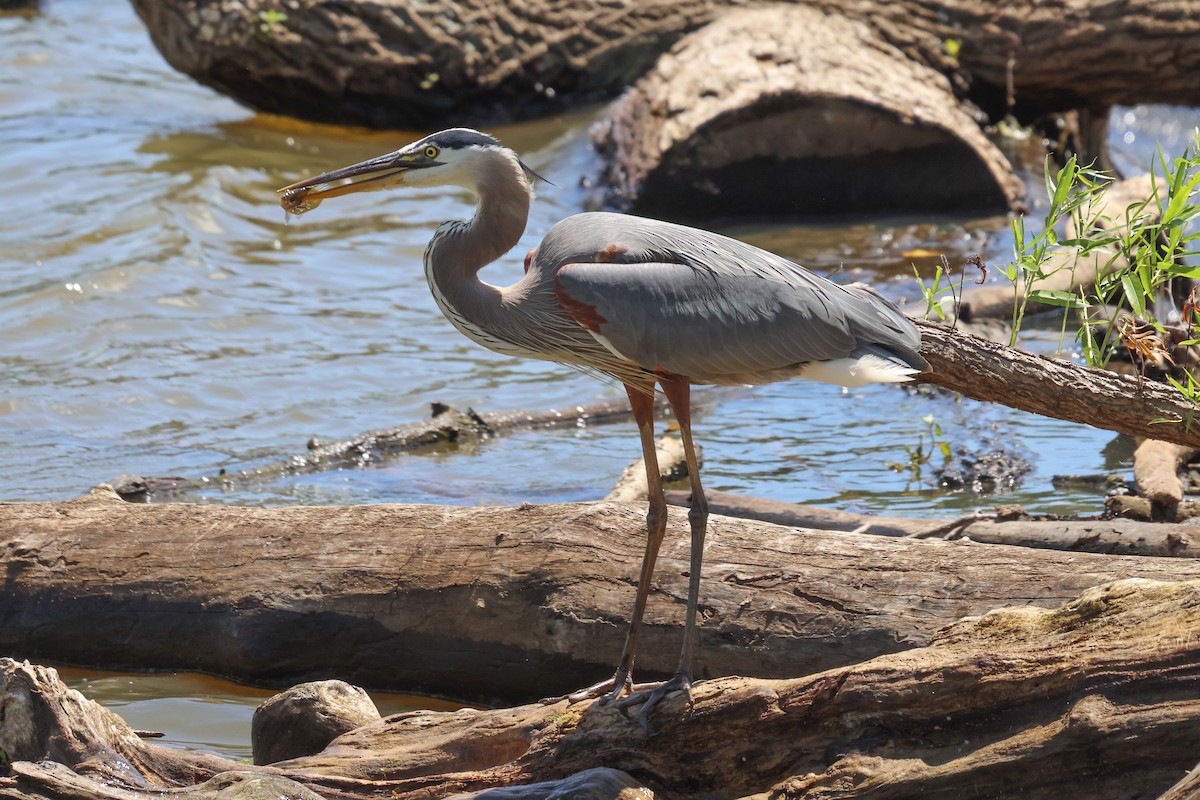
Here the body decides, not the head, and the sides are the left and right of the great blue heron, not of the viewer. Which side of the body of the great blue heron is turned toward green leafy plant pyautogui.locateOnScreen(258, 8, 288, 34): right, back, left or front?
right

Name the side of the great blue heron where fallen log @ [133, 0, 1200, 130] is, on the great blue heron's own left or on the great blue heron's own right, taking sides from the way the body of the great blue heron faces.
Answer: on the great blue heron's own right

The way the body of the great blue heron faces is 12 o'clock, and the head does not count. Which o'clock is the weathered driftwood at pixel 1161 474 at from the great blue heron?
The weathered driftwood is roughly at 5 o'clock from the great blue heron.

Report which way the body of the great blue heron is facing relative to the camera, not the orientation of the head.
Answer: to the viewer's left

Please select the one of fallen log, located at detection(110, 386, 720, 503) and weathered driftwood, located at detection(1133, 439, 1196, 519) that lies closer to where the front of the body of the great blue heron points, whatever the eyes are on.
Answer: the fallen log

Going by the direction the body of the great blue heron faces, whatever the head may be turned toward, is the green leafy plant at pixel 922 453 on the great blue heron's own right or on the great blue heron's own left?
on the great blue heron's own right

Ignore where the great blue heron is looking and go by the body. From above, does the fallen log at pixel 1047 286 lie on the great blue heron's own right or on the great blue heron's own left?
on the great blue heron's own right
